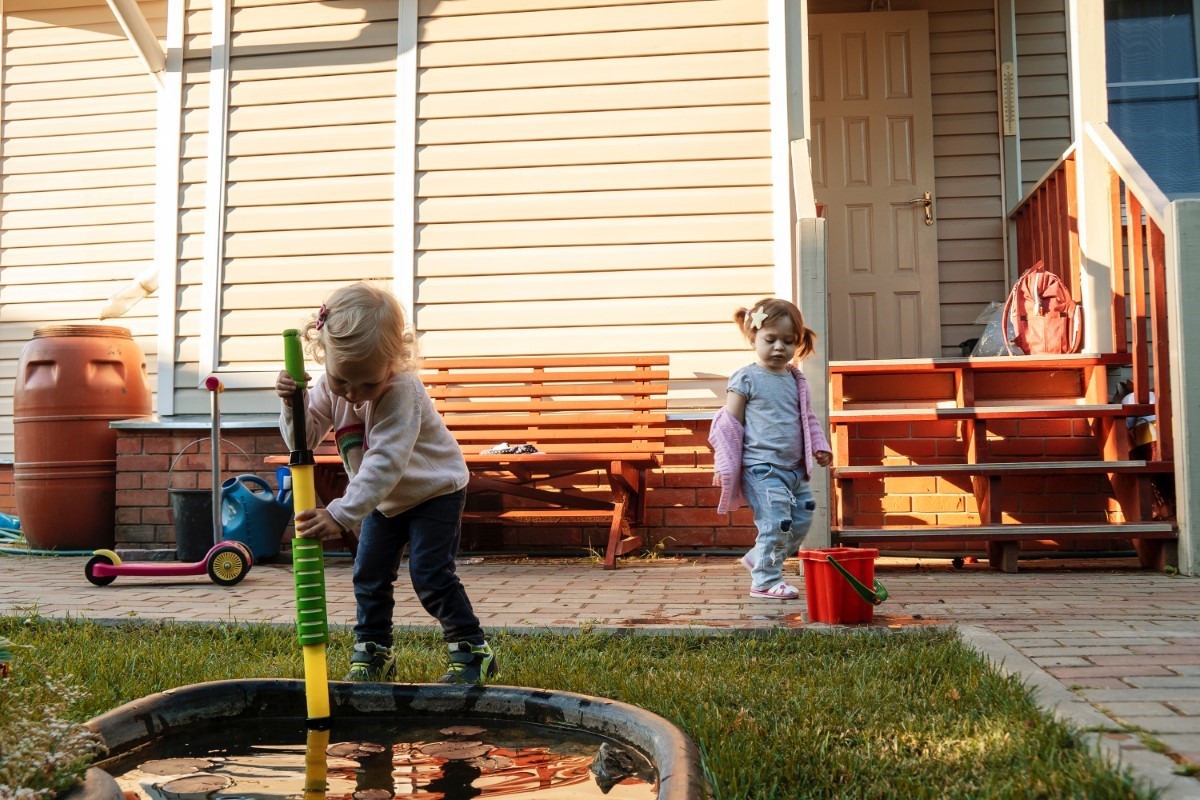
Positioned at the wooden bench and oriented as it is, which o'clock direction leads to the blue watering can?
The blue watering can is roughly at 3 o'clock from the wooden bench.

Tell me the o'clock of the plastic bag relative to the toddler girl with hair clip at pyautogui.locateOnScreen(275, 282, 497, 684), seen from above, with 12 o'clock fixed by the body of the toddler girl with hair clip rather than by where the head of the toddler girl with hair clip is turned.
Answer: The plastic bag is roughly at 6 o'clock from the toddler girl with hair clip.

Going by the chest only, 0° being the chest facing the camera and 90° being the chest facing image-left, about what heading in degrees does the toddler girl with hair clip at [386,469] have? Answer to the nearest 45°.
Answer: approximately 45°

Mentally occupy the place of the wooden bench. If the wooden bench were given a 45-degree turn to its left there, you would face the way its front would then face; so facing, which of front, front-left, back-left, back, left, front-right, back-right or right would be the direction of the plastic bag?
front-left

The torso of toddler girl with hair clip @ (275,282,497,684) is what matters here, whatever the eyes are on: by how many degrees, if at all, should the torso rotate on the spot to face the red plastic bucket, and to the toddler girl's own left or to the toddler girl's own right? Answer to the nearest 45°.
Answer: approximately 135° to the toddler girl's own left

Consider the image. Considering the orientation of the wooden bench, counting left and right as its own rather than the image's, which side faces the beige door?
left

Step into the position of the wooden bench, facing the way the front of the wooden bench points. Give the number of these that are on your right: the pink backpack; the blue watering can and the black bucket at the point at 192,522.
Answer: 2

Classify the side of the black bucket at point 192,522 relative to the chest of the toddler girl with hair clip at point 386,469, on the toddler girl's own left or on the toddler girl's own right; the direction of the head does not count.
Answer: on the toddler girl's own right

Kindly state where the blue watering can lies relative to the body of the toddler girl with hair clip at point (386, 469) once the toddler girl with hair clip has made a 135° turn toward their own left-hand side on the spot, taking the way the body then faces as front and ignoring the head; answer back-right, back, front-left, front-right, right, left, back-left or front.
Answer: left

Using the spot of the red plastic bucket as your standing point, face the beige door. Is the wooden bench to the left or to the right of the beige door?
left

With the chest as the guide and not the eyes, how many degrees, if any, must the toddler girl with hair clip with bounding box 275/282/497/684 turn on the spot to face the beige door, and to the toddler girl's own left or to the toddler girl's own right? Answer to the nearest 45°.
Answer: approximately 180°

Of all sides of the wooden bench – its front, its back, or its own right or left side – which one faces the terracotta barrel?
right

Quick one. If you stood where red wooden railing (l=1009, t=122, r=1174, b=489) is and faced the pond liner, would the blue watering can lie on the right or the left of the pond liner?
right

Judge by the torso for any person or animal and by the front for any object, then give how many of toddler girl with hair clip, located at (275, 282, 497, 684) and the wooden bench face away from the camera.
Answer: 0

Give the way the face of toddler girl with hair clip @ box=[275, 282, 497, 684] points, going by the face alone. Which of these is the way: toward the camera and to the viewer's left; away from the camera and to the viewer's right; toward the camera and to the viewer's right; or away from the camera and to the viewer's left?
toward the camera and to the viewer's left

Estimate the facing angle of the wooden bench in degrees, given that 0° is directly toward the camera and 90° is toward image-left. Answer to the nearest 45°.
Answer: approximately 0°
